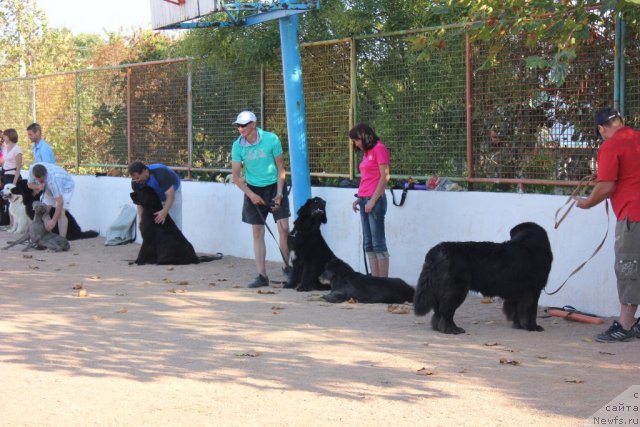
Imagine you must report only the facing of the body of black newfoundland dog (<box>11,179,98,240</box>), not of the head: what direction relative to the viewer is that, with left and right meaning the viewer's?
facing to the left of the viewer

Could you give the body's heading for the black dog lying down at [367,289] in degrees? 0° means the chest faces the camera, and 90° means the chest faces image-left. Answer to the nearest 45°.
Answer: approximately 90°

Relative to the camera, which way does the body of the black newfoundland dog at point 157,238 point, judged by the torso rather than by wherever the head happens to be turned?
to the viewer's left

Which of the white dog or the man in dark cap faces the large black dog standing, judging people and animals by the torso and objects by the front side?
the man in dark cap

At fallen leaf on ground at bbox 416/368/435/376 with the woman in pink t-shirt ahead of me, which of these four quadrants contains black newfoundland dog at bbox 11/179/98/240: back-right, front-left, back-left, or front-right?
front-left

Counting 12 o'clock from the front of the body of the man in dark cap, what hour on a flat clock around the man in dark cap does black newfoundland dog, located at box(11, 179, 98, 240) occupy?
The black newfoundland dog is roughly at 1 o'clock from the man in dark cap.

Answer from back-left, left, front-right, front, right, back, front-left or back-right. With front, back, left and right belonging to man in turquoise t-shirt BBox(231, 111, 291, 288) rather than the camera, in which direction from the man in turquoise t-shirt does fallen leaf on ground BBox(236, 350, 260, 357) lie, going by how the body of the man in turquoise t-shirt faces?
front-left

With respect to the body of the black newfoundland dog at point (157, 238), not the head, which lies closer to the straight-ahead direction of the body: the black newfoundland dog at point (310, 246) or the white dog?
the white dog

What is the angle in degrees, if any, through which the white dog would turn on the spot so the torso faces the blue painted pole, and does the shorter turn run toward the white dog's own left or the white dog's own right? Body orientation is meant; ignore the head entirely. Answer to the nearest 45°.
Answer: approximately 135° to the white dog's own left

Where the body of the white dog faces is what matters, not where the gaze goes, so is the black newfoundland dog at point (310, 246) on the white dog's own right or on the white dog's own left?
on the white dog's own left

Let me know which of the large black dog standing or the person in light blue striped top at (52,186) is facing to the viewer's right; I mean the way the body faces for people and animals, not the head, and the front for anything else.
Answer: the large black dog standing

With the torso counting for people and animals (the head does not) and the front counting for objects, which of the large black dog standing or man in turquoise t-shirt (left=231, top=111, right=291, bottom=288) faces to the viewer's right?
the large black dog standing

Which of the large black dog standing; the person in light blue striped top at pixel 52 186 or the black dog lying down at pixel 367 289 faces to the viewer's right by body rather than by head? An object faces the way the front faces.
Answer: the large black dog standing

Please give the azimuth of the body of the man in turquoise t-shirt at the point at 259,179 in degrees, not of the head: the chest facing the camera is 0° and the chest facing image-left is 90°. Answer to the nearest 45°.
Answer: approximately 45°

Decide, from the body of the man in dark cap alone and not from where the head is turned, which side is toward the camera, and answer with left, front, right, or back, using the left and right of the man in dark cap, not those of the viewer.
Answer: left
